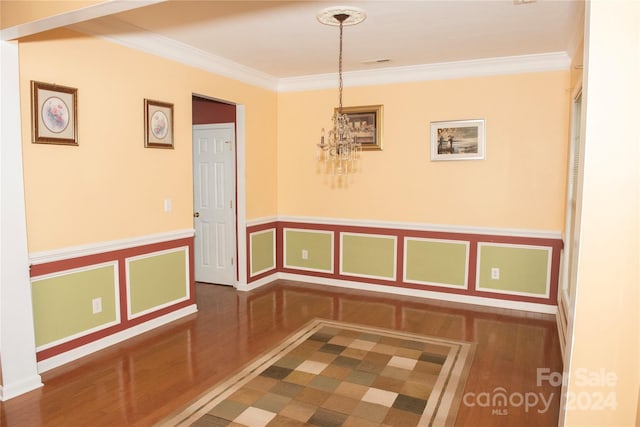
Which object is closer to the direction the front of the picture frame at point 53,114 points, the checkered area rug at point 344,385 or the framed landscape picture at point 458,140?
the checkered area rug

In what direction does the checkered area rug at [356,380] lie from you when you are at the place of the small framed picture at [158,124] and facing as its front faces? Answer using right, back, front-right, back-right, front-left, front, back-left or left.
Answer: front

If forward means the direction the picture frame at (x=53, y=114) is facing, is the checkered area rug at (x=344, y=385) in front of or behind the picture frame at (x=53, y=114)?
in front

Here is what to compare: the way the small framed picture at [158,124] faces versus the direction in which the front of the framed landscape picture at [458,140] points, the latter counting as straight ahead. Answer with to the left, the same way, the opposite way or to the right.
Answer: to the left

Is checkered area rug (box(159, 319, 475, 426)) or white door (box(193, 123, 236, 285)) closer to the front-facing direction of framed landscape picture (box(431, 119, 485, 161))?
the checkered area rug

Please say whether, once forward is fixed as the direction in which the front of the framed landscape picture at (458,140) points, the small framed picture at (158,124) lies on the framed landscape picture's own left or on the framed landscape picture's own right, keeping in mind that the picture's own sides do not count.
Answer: on the framed landscape picture's own right

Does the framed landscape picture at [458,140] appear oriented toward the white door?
no

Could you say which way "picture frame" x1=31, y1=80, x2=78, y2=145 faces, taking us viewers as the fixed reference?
facing the viewer and to the right of the viewer

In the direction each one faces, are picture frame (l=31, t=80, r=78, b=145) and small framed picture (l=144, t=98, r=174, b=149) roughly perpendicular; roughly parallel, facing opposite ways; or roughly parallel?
roughly parallel

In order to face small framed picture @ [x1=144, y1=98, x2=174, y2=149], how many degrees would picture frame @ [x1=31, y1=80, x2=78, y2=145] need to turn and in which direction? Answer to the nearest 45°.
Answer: approximately 90° to its left

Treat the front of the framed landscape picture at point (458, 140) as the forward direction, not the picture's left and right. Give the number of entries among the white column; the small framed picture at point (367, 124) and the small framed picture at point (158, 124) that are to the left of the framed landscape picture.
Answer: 0

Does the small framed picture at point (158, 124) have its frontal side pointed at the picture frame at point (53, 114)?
no

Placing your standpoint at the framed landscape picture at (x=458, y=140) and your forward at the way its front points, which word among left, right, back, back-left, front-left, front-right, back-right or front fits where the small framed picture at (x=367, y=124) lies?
right

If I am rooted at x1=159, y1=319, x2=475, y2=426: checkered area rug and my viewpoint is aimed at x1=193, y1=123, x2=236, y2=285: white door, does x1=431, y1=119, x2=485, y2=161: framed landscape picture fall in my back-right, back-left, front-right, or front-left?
front-right

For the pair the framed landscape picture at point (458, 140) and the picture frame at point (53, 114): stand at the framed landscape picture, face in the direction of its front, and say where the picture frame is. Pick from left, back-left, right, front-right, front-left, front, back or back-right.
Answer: front-right

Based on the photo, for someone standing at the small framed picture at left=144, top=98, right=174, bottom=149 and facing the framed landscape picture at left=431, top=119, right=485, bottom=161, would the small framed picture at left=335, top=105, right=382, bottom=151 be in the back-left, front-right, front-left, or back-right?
front-left

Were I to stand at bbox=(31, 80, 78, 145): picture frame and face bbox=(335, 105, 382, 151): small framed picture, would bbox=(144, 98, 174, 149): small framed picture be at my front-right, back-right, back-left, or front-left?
front-left

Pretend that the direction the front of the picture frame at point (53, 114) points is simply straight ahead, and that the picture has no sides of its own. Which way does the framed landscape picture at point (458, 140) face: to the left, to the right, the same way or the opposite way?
to the right

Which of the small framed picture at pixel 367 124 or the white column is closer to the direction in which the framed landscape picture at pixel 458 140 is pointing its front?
the white column

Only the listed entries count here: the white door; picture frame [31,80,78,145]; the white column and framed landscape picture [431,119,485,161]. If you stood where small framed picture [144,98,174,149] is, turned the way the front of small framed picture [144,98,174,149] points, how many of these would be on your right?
2

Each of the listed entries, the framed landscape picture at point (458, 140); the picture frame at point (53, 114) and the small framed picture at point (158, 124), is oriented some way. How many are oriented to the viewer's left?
0

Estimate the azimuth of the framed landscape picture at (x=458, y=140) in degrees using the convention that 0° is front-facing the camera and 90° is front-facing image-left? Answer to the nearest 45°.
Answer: approximately 0°
